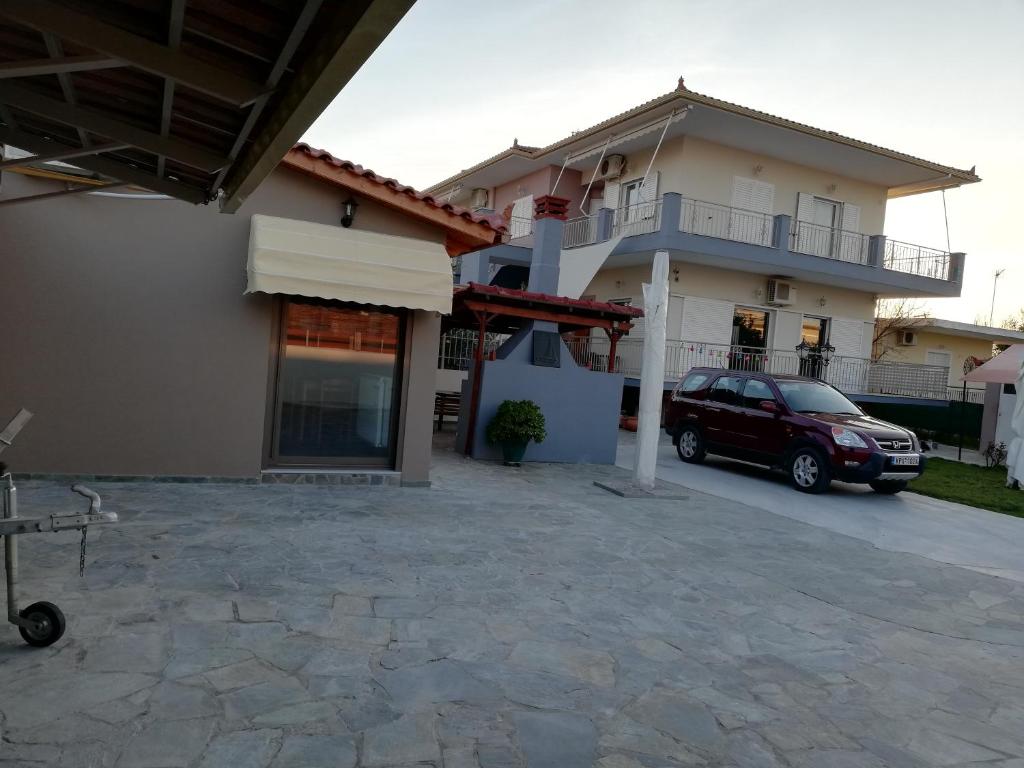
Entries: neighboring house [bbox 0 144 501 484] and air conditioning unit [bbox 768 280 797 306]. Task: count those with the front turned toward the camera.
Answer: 2

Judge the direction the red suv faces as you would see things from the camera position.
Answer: facing the viewer and to the right of the viewer

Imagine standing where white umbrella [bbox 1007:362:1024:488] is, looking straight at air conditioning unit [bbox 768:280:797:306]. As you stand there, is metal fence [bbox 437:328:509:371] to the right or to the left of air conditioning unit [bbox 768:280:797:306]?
left

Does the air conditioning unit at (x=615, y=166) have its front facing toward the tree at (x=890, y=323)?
no

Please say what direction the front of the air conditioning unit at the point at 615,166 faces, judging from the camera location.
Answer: facing the viewer and to the left of the viewer

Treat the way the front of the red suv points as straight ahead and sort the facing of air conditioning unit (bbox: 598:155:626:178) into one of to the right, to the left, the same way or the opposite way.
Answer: to the right

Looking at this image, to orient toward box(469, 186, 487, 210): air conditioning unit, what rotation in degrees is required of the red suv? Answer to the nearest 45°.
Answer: approximately 180°

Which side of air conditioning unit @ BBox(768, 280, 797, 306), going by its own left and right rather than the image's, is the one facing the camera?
front

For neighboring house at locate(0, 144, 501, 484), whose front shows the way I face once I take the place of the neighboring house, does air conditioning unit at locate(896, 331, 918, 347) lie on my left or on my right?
on my left

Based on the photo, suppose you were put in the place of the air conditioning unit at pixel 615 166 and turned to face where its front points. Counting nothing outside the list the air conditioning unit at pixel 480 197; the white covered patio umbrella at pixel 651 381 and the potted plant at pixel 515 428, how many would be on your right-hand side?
1

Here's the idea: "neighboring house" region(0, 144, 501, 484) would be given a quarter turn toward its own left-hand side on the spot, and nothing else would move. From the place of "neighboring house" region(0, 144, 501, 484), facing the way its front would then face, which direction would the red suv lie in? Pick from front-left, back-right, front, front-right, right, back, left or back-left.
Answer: front

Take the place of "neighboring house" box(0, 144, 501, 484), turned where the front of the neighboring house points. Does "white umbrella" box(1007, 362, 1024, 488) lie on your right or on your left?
on your left

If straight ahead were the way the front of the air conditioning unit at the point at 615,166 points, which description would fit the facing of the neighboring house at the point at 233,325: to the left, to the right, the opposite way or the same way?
to the left

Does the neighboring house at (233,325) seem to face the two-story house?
no

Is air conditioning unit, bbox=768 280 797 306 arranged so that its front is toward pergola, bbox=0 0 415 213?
yes

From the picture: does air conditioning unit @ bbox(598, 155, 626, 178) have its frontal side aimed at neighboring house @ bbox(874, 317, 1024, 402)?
no

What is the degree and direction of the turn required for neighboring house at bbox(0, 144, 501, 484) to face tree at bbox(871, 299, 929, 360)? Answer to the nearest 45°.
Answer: approximately 135° to its left
